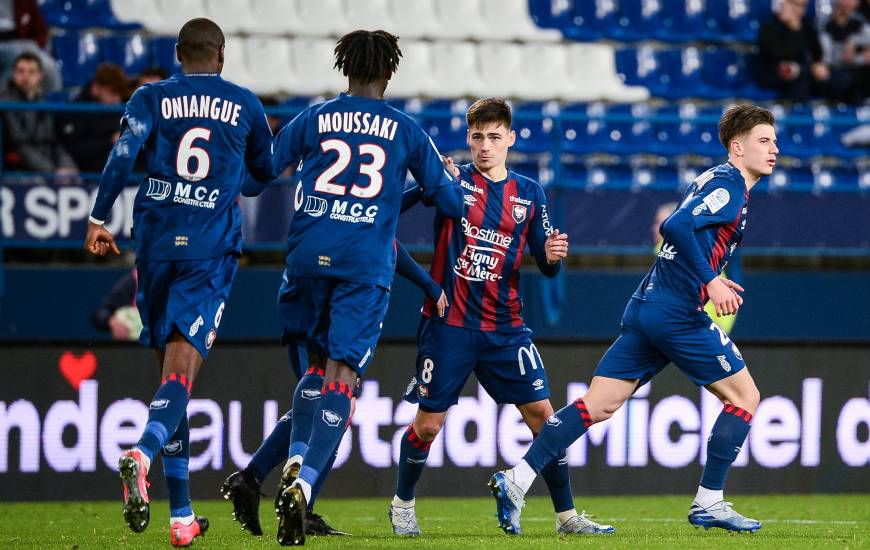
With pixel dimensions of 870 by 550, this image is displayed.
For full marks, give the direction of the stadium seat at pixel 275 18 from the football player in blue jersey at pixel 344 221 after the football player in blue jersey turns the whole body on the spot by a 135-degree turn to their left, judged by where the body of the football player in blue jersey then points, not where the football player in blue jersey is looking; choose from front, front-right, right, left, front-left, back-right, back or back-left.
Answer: back-right

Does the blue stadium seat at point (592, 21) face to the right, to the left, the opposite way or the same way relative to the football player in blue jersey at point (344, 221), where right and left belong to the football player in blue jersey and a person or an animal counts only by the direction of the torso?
the opposite way

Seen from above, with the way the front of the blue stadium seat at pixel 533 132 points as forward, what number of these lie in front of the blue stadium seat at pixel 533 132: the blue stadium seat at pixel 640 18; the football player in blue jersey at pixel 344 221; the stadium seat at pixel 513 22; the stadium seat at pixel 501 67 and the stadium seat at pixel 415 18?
1

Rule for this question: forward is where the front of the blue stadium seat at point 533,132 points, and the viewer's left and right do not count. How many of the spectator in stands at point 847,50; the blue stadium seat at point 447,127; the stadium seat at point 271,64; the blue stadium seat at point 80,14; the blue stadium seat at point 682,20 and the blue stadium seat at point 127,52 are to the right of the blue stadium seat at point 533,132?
4

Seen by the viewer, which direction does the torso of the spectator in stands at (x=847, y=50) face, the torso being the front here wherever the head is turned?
toward the camera

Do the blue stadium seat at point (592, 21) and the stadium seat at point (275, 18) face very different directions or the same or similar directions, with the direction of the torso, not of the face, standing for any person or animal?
same or similar directions

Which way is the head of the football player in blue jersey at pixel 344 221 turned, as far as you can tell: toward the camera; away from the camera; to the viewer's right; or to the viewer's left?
away from the camera

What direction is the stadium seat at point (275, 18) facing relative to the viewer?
toward the camera

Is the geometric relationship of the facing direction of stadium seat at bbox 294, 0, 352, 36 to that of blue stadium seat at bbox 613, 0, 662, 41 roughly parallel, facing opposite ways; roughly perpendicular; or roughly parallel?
roughly parallel

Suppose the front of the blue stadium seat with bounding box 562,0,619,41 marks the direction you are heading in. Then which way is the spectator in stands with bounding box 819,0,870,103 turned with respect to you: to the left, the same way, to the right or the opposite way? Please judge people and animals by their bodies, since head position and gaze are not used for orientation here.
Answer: the same way

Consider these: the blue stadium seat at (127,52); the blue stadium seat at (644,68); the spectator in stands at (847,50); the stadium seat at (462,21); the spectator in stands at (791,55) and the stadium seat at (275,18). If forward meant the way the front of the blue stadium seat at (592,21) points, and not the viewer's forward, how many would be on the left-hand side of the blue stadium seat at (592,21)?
3

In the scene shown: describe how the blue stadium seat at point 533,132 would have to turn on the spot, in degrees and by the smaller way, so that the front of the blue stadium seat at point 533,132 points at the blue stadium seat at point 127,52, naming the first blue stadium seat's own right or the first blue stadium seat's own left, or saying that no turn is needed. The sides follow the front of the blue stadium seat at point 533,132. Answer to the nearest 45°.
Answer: approximately 90° to the first blue stadium seat's own right

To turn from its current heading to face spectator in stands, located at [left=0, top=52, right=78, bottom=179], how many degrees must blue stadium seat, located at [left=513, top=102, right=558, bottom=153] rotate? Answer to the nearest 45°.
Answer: approximately 45° to its right

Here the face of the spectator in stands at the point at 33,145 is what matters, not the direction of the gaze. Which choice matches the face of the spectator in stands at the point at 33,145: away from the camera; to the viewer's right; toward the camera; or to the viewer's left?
toward the camera

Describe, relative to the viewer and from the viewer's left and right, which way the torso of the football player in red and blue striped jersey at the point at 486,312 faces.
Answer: facing the viewer

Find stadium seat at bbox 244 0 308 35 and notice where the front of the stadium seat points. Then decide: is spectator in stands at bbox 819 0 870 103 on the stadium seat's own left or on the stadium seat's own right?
on the stadium seat's own left

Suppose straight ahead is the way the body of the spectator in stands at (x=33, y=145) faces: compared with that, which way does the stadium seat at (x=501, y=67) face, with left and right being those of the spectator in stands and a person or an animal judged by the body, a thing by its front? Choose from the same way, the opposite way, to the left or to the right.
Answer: the same way

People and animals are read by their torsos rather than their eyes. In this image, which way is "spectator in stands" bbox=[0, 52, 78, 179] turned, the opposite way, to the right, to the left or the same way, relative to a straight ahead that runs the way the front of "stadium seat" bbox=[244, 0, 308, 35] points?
the same way
